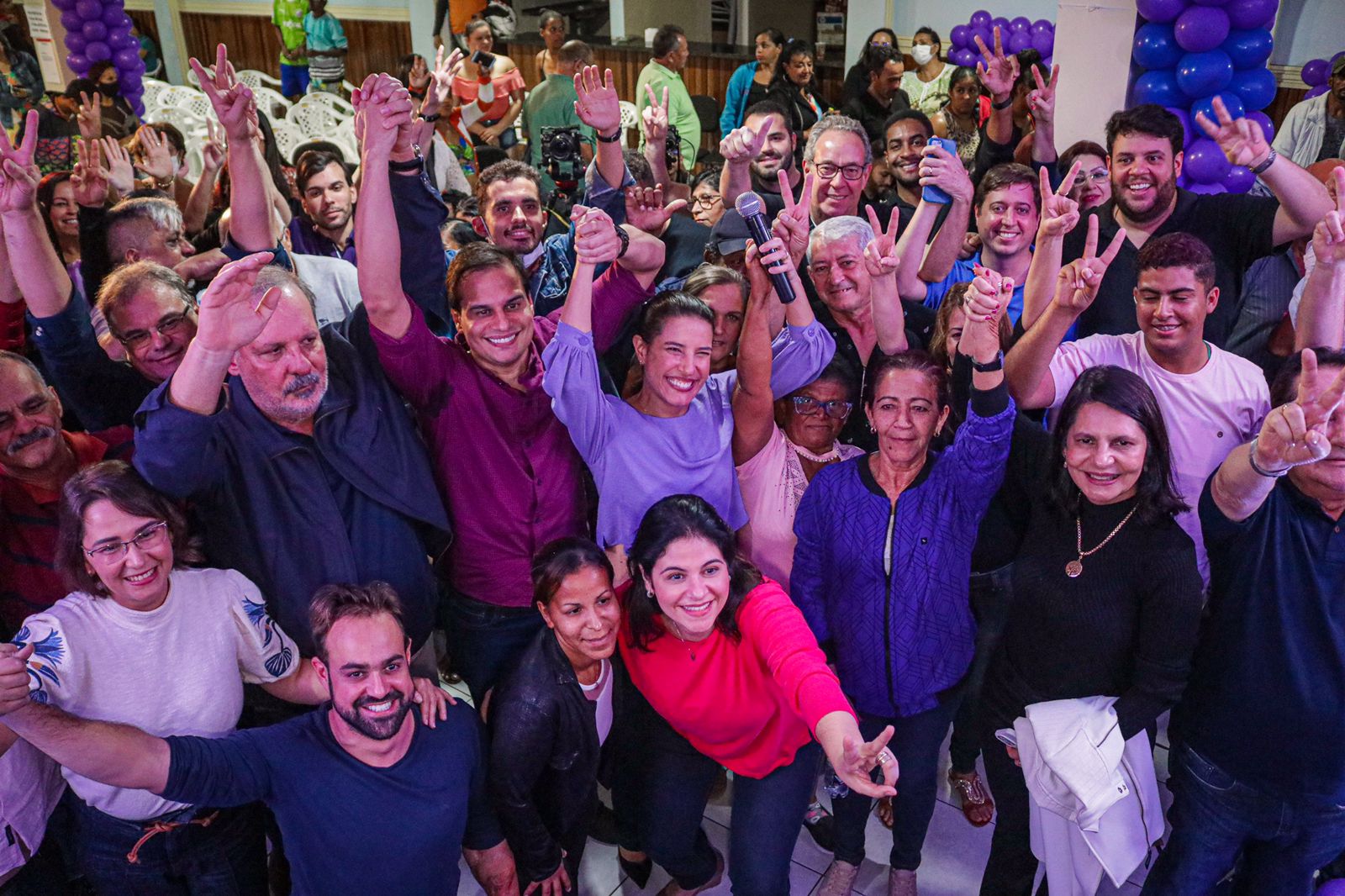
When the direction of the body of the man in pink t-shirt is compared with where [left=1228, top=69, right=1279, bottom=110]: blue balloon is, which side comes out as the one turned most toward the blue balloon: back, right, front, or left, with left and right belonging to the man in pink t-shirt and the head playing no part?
back

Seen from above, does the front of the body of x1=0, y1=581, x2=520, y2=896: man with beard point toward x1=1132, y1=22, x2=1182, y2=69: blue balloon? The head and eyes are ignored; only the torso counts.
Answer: no

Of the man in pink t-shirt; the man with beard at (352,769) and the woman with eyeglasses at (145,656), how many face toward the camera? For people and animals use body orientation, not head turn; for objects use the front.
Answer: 3

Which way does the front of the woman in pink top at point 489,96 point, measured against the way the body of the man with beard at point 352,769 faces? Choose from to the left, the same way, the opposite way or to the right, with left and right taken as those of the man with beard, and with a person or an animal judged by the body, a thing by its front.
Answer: the same way

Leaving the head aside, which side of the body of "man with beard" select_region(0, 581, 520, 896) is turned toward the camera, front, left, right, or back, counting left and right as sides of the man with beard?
front

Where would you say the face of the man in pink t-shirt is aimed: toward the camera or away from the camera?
toward the camera

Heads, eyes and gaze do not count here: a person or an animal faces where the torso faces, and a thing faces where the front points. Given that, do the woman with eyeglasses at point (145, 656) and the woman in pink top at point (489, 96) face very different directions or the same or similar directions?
same or similar directions

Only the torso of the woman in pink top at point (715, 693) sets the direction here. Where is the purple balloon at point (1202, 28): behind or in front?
behind

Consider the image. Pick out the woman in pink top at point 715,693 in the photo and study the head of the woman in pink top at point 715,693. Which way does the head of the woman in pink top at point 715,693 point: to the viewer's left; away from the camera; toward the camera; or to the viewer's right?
toward the camera

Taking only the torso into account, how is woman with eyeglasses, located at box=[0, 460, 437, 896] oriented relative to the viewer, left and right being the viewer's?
facing the viewer

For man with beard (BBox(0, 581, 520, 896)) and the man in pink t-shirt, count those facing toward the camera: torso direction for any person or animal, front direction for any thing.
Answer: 2

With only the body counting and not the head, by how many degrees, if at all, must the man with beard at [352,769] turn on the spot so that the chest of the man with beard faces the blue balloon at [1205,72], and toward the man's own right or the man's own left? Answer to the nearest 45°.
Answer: approximately 90° to the man's own left

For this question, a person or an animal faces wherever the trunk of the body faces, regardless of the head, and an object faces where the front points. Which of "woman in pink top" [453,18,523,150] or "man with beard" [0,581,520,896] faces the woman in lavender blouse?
the woman in pink top

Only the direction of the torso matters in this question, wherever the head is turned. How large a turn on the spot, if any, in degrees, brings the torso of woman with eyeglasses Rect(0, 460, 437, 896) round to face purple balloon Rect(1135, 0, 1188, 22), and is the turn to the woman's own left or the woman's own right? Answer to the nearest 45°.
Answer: approximately 90° to the woman's own left
